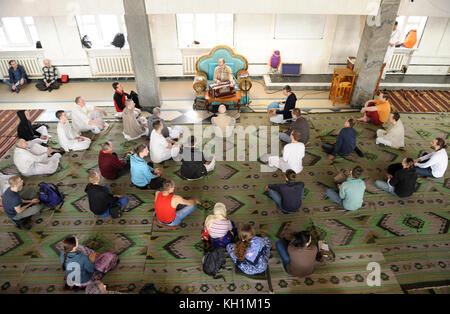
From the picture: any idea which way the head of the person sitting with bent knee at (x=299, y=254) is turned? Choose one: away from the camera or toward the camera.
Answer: away from the camera

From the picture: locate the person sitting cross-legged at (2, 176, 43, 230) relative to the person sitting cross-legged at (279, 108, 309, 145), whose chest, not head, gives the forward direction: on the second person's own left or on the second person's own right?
on the second person's own left

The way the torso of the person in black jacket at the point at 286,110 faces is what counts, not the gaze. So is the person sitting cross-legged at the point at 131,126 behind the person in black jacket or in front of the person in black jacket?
in front

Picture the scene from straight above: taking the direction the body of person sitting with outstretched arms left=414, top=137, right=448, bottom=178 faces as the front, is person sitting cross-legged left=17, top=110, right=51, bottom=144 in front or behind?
in front

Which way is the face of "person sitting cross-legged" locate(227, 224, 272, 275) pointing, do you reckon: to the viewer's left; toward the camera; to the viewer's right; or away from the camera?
away from the camera

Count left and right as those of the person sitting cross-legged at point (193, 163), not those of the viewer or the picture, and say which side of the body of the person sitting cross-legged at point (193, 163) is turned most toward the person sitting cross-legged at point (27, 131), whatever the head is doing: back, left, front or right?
left

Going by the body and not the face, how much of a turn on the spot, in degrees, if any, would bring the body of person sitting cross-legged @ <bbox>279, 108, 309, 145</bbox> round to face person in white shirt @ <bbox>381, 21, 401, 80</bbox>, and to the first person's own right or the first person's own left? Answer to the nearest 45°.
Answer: approximately 90° to the first person's own right

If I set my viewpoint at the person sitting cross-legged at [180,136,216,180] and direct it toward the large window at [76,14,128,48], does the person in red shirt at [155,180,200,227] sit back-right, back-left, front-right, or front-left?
back-left

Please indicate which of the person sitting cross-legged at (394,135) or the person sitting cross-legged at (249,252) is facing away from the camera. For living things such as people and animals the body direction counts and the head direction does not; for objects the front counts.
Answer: the person sitting cross-legged at (249,252)

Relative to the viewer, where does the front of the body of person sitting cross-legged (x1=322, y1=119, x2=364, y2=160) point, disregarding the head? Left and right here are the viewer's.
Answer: facing away from the viewer and to the left of the viewer

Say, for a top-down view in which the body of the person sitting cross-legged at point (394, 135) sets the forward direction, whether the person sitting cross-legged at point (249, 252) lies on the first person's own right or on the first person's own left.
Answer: on the first person's own left

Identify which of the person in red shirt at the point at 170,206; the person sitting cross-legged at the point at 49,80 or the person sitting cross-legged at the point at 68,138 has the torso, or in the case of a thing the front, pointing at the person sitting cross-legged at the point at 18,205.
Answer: the person sitting cross-legged at the point at 49,80

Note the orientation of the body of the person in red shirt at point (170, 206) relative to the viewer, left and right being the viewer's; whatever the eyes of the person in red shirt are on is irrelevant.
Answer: facing away from the viewer and to the right of the viewer

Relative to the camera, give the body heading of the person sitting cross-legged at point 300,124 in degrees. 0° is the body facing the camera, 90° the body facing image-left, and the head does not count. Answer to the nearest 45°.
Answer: approximately 135°

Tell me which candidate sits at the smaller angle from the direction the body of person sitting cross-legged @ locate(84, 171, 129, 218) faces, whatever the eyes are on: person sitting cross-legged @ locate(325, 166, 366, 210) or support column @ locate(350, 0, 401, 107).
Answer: the support column

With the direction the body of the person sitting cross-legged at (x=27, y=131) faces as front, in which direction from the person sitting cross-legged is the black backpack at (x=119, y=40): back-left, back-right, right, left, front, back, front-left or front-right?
front-left

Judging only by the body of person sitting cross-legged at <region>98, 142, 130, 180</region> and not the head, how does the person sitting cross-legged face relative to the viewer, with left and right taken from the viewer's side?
facing away from the viewer and to the right of the viewer
